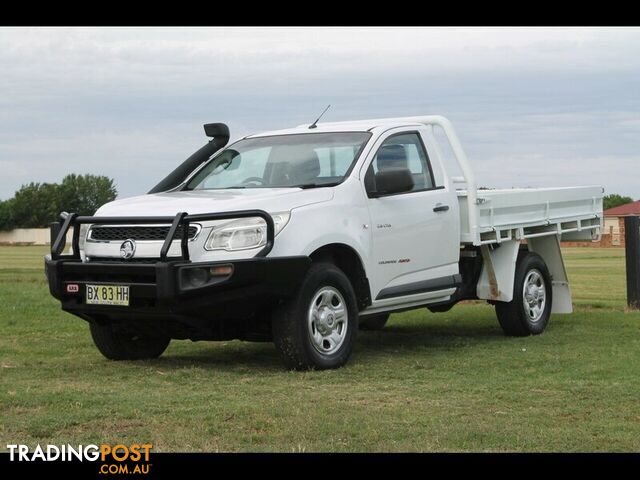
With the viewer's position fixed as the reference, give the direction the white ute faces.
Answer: facing the viewer and to the left of the viewer
